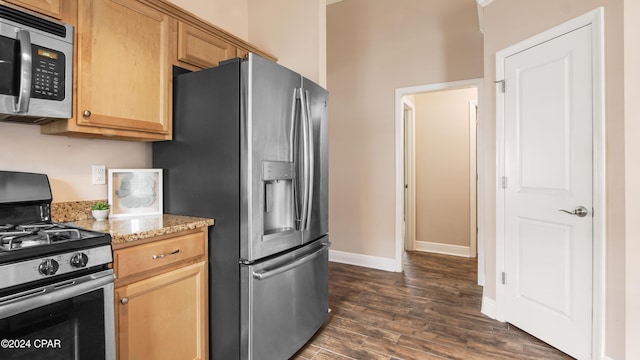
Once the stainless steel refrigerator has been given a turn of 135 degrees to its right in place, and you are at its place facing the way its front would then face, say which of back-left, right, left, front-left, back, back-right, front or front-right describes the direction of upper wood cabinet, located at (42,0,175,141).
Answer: front

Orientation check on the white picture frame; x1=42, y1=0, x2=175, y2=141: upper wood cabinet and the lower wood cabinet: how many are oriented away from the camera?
0

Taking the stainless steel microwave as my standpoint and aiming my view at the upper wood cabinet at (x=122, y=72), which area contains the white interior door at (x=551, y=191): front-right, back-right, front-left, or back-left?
front-right

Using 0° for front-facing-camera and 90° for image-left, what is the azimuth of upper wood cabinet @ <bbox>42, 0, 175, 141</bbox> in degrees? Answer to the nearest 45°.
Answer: approximately 315°

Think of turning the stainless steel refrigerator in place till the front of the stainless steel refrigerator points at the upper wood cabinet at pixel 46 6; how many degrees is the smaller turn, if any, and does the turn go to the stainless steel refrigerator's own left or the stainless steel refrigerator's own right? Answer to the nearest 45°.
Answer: approximately 135° to the stainless steel refrigerator's own right

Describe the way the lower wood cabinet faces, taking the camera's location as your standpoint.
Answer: facing the viewer and to the right of the viewer

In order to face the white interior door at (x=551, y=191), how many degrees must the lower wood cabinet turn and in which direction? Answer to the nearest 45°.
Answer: approximately 45° to its left

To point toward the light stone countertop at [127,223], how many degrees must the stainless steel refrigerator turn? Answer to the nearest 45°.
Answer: approximately 135° to its right

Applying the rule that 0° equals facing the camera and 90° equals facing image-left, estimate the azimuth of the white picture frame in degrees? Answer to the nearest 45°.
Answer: approximately 0°

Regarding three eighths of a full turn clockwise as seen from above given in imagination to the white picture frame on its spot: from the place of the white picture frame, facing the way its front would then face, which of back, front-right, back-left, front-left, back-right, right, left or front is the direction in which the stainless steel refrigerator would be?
back

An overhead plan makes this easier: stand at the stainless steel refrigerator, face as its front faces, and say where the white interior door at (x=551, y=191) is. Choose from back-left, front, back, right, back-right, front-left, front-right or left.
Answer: front-left
